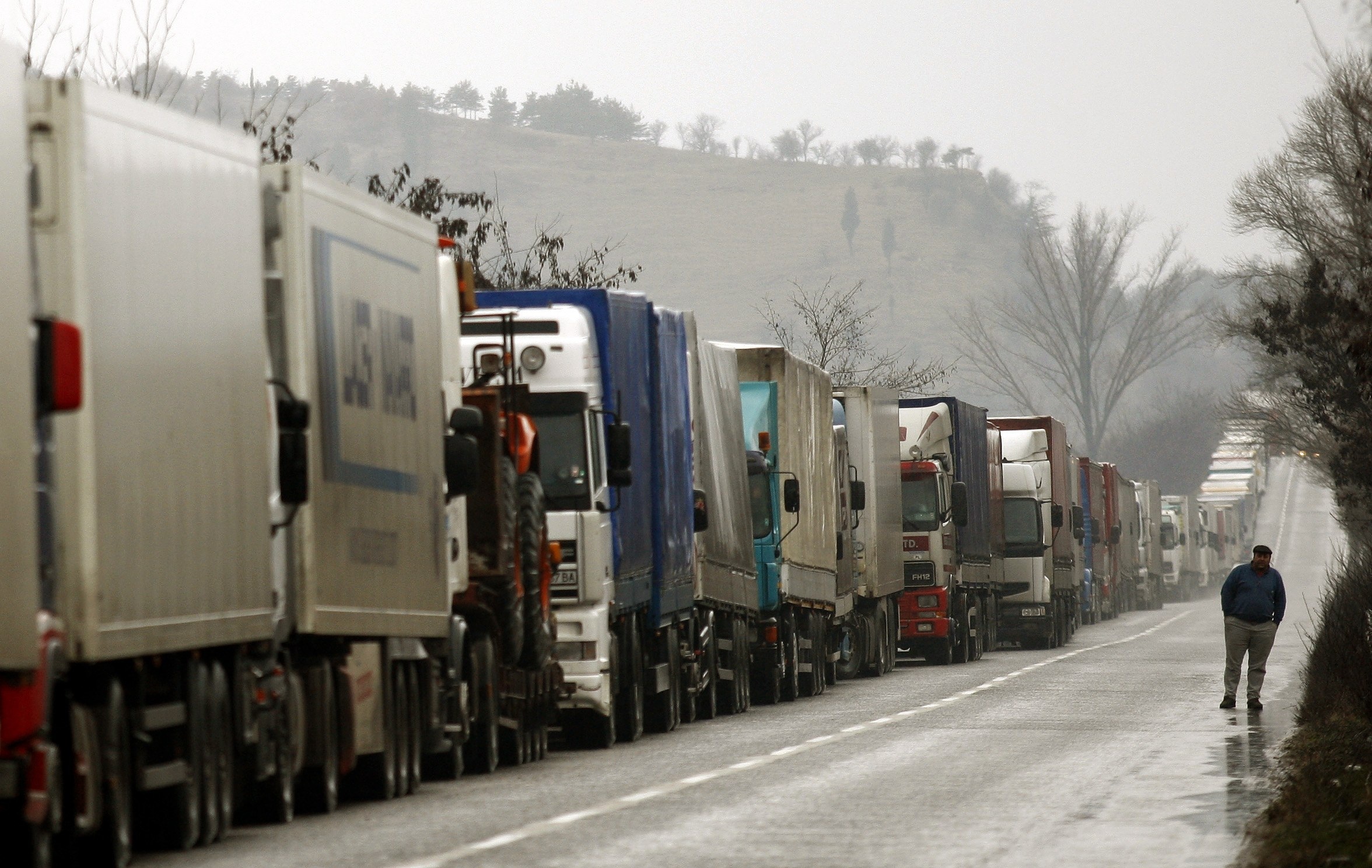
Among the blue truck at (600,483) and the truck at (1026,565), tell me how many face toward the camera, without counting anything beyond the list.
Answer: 2

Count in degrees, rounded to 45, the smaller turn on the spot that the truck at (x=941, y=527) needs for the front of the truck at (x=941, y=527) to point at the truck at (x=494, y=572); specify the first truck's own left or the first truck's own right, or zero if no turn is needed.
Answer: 0° — it already faces it

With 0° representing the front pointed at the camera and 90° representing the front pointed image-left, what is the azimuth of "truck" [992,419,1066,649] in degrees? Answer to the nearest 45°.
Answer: approximately 0°

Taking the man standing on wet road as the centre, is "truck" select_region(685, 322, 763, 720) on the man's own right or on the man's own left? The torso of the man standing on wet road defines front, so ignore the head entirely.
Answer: on the man's own right

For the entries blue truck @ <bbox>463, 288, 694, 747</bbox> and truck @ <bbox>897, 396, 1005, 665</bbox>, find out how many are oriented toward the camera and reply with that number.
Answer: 2

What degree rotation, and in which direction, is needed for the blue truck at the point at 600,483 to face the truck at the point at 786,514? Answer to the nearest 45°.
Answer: approximately 180°

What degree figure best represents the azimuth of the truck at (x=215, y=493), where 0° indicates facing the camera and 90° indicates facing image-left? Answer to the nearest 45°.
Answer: approximately 45°

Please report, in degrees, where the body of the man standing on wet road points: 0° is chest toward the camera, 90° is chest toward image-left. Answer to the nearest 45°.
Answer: approximately 0°

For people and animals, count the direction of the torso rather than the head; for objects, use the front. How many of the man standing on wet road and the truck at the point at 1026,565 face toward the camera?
2

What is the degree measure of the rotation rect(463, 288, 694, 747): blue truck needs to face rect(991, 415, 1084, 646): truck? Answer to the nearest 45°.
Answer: approximately 180°
